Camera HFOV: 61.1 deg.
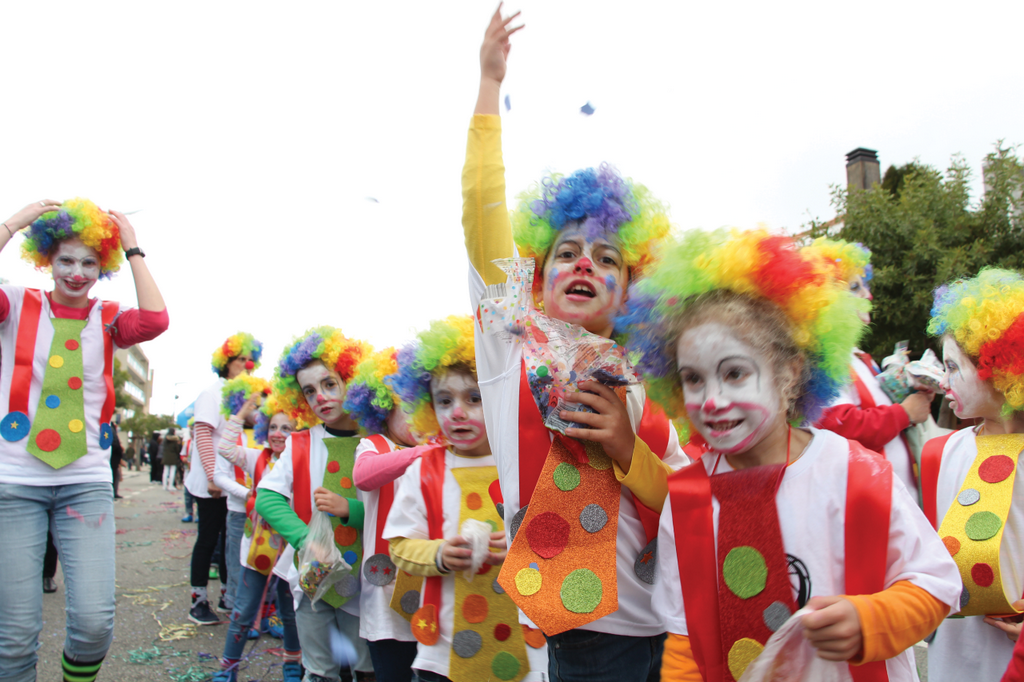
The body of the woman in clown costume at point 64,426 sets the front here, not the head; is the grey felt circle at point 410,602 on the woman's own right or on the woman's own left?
on the woman's own left

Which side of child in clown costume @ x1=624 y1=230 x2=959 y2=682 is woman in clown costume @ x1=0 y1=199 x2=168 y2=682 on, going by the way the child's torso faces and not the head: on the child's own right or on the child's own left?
on the child's own right

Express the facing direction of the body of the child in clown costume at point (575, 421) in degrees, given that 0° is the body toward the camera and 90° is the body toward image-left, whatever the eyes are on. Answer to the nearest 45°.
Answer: approximately 0°

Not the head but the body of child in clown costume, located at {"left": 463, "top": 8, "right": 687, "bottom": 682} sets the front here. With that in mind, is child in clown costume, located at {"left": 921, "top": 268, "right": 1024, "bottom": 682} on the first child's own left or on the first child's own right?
on the first child's own left

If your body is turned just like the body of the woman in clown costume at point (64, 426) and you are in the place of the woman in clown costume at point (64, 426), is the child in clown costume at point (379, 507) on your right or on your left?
on your left

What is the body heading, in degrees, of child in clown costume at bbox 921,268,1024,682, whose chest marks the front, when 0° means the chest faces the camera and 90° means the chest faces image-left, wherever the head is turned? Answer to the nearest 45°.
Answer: approximately 45°

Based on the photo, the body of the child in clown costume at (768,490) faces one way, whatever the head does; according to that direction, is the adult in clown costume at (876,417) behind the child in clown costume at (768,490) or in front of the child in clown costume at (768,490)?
behind
